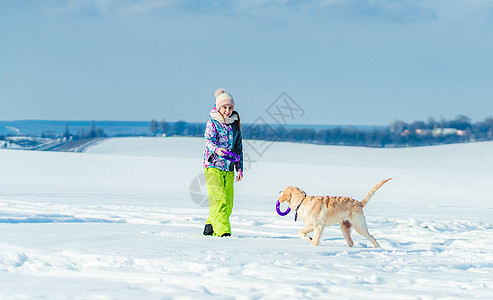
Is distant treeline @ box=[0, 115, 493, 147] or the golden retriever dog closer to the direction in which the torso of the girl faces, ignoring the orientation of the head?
the golden retriever dog

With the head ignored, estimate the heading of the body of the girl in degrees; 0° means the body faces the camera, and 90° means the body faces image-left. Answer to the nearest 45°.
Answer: approximately 315°

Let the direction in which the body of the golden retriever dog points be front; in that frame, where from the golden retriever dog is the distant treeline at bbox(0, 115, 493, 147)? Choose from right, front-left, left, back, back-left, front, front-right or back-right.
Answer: right

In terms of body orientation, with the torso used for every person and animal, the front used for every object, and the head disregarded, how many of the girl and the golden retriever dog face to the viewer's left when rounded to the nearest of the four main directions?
1

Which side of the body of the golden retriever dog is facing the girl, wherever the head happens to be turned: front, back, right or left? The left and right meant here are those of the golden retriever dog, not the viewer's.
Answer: front

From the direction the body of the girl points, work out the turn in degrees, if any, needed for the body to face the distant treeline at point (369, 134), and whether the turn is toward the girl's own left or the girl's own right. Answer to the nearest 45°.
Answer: approximately 135° to the girl's own left

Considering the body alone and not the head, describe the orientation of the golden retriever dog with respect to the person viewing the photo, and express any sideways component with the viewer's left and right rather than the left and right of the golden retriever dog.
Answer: facing to the left of the viewer

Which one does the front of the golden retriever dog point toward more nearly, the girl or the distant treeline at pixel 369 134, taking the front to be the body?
the girl
